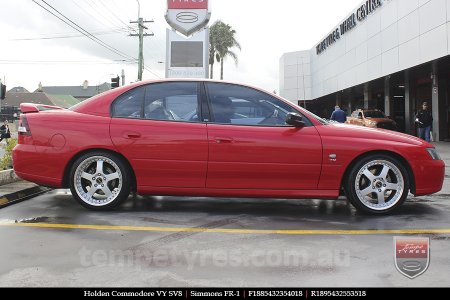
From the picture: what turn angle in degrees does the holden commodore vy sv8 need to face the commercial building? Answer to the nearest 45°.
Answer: approximately 45° to its left

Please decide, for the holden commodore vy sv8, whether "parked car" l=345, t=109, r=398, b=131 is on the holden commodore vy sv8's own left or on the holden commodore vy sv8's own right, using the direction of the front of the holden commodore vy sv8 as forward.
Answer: on the holden commodore vy sv8's own left

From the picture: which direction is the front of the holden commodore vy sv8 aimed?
to the viewer's right

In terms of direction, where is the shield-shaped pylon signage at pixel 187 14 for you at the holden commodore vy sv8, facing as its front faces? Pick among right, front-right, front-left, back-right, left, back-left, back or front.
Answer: left

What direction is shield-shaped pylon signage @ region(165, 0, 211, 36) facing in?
toward the camera

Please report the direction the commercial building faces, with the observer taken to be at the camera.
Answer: facing the viewer and to the left of the viewer

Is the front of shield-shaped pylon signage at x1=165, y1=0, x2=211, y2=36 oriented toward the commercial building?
no

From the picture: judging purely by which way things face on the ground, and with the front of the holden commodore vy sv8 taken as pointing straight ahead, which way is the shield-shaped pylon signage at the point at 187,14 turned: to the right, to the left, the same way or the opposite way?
to the right

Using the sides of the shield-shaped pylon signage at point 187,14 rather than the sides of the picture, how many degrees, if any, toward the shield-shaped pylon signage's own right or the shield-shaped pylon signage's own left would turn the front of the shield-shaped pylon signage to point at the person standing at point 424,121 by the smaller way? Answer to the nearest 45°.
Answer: approximately 90° to the shield-shaped pylon signage's own left

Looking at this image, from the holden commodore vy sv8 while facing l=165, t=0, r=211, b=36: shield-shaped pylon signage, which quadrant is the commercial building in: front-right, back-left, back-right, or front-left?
front-right

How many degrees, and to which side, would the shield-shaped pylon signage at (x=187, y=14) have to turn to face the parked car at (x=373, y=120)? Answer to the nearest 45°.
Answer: approximately 90° to its left

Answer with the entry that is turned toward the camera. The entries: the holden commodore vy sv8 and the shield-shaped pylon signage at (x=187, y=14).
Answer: the shield-shaped pylon signage

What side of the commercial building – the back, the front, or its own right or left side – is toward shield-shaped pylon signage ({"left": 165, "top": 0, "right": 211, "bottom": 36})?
front

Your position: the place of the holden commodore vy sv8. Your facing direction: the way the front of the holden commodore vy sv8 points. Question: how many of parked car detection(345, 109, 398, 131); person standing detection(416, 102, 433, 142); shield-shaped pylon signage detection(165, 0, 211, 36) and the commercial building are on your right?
0

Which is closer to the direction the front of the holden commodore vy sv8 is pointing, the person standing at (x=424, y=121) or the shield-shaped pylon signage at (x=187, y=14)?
the person standing

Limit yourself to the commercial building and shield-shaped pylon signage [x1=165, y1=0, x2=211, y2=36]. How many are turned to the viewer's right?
0
